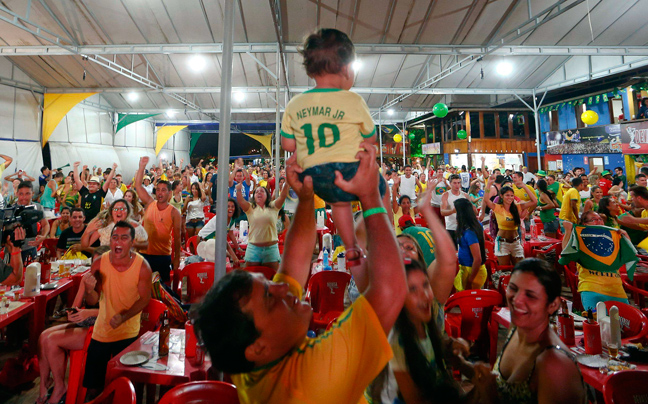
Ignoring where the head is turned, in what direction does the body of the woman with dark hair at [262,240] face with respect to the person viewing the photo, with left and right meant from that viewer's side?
facing the viewer

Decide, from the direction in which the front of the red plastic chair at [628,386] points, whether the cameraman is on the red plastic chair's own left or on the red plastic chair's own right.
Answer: on the red plastic chair's own left

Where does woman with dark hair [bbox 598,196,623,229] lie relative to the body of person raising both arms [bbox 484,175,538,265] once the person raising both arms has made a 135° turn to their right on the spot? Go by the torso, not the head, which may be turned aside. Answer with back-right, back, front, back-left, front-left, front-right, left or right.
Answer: back-right

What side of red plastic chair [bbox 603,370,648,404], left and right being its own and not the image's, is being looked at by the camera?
back

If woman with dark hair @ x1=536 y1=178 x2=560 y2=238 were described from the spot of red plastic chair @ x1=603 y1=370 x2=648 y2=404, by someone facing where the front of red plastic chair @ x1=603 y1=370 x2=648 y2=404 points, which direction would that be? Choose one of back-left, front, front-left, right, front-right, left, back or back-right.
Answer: front

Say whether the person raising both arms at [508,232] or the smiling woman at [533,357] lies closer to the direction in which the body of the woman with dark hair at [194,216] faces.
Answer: the smiling woman

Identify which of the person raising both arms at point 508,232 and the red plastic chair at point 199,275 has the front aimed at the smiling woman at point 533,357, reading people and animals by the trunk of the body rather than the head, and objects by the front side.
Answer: the person raising both arms

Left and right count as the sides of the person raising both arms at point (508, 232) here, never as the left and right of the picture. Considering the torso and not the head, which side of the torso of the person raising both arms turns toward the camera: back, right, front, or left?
front

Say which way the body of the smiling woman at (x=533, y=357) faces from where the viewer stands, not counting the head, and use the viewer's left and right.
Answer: facing the viewer and to the left of the viewer

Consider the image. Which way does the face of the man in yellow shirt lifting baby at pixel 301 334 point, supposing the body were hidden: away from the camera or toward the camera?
toward the camera
